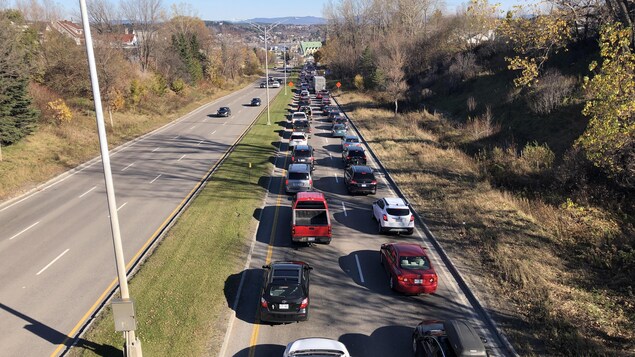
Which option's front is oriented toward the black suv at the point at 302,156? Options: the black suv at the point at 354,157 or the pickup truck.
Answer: the pickup truck

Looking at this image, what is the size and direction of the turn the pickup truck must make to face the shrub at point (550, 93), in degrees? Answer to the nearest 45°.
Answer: approximately 45° to its right

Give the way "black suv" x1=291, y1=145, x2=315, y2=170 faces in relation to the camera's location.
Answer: facing away from the viewer

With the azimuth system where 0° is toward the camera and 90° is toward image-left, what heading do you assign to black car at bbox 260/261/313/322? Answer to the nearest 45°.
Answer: approximately 180°

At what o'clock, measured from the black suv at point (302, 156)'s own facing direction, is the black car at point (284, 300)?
The black car is roughly at 6 o'clock from the black suv.

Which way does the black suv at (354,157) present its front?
away from the camera

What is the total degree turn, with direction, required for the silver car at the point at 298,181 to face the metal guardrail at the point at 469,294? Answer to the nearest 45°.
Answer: approximately 135° to its right

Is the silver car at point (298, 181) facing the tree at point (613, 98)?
no

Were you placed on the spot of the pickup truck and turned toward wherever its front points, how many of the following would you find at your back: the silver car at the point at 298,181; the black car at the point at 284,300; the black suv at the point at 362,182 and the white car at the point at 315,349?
2

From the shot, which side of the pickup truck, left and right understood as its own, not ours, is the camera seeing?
back

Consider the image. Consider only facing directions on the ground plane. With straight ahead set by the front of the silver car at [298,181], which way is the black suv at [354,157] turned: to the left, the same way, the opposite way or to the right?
the same way

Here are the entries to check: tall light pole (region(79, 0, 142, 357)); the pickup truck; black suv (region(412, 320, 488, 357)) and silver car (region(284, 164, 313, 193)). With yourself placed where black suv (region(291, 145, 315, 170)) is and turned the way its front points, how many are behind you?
4

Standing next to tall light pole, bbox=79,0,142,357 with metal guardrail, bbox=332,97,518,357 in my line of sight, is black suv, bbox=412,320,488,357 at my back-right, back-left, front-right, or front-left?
front-right

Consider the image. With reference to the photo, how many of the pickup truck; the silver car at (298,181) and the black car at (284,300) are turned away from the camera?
3

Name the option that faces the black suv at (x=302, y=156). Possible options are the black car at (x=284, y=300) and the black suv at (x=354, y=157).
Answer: the black car

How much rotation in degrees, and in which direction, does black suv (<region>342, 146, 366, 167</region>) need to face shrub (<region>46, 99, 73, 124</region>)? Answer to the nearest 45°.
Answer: approximately 90° to its left

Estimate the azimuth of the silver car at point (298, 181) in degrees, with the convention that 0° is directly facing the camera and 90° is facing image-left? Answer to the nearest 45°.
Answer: approximately 180°

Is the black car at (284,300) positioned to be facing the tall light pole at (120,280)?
no

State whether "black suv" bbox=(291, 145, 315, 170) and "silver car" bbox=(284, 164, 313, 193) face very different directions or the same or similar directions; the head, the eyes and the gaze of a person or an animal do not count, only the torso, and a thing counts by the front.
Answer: same or similar directions

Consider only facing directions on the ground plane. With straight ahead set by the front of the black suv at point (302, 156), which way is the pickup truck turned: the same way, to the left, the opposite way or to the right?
the same way
